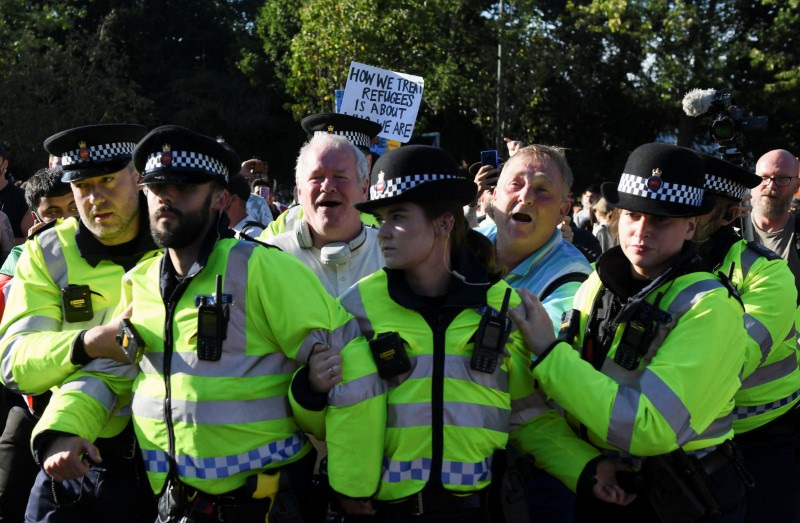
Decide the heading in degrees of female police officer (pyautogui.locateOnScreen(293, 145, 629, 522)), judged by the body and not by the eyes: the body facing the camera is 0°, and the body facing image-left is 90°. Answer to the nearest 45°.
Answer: approximately 0°

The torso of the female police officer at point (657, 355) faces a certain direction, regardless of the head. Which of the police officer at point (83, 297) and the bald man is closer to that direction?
the police officer

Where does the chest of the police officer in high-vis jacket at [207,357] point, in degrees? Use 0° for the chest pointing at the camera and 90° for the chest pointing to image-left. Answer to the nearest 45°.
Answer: approximately 45°

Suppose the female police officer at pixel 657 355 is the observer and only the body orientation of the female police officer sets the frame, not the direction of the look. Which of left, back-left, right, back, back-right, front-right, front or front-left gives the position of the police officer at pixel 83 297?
front-right

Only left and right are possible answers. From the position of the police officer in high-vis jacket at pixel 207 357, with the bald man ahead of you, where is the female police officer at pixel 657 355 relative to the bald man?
right

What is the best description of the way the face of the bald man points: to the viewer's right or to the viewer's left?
to the viewer's left

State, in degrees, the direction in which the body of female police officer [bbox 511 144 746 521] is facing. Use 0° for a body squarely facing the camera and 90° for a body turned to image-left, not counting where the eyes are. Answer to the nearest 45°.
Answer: approximately 45°
